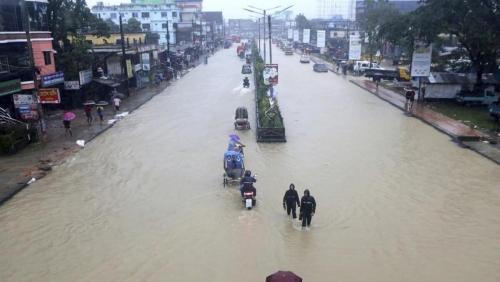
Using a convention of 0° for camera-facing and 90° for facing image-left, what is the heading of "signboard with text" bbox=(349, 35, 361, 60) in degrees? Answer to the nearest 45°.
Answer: approximately 0°

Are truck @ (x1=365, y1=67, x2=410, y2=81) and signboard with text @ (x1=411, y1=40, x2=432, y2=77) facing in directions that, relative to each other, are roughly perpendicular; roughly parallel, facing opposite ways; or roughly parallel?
roughly perpendicular

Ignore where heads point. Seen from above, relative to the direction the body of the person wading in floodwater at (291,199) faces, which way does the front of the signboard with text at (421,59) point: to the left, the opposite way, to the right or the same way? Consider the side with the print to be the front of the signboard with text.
the same way

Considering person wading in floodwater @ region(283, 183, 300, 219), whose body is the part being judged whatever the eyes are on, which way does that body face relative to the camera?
toward the camera

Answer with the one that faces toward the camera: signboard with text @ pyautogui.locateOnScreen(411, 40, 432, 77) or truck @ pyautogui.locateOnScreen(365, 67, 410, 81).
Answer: the signboard with text

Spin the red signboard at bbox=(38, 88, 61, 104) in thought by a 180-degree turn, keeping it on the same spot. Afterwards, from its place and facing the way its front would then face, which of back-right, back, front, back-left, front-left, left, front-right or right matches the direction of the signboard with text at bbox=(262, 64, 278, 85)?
right

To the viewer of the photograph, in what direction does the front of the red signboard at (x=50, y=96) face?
facing the viewer

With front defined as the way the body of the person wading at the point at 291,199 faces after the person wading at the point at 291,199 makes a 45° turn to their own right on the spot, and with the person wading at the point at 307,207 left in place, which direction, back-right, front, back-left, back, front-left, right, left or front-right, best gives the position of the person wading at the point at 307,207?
left

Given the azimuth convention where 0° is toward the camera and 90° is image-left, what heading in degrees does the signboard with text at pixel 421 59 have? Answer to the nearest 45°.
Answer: approximately 0°

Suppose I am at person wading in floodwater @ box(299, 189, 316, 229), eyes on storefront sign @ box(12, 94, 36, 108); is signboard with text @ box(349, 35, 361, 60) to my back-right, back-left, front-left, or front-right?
front-right

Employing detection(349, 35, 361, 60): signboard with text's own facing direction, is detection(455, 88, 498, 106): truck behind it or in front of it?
in front

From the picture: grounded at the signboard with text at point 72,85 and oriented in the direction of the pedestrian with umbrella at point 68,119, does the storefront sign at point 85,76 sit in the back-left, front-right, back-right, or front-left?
back-left
